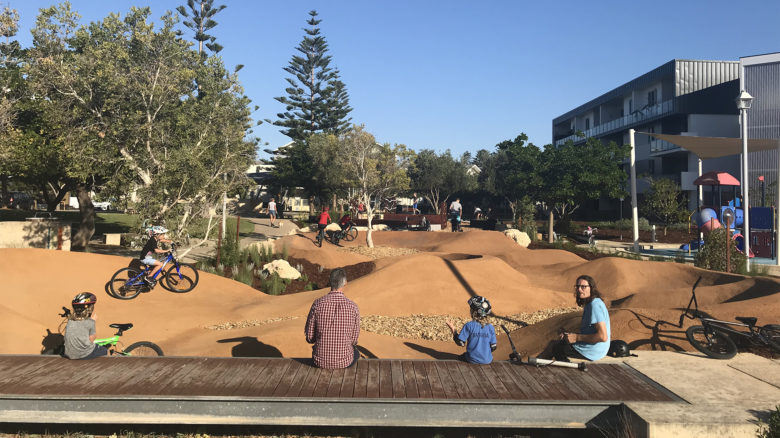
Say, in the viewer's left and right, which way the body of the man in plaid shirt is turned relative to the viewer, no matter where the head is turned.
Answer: facing away from the viewer

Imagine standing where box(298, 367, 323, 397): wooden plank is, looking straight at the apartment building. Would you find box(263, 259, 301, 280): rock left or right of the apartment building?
left

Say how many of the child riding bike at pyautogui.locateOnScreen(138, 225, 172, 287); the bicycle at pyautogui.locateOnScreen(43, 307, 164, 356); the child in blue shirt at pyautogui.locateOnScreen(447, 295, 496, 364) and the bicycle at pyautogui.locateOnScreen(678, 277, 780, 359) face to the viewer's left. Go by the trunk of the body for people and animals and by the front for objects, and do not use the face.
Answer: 2

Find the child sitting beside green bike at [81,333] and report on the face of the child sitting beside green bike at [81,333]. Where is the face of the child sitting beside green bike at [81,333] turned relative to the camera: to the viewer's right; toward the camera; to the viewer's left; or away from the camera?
away from the camera

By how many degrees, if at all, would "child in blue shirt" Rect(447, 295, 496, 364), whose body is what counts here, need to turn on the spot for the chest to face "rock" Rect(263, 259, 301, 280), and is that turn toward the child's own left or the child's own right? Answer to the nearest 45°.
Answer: approximately 45° to the child's own left

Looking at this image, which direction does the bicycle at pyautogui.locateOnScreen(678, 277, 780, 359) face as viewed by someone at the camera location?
facing to the left of the viewer

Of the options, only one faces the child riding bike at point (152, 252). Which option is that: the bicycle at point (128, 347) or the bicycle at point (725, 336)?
the bicycle at point (725, 336)

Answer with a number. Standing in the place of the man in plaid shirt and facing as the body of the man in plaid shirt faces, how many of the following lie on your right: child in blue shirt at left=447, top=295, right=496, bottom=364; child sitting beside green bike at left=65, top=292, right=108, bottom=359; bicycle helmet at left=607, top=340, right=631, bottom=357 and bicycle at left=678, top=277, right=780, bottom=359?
3

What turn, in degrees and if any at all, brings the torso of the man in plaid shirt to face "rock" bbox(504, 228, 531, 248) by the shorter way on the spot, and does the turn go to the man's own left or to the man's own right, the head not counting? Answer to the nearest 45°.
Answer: approximately 45° to the man's own right

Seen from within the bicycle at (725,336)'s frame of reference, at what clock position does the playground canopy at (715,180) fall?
The playground canopy is roughly at 3 o'clock from the bicycle.

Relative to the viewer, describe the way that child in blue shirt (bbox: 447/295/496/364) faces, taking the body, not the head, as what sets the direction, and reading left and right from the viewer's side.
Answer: facing away from the viewer
